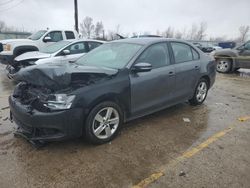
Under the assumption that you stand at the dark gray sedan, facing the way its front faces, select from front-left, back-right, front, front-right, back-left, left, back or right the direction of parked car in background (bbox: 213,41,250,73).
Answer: back

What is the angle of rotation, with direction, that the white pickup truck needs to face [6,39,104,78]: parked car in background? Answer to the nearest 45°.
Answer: approximately 45° to its left

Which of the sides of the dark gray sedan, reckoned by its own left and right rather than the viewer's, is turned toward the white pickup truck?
right

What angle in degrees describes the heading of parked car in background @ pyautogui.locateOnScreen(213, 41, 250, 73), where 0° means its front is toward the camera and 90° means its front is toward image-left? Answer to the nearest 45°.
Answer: approximately 90°

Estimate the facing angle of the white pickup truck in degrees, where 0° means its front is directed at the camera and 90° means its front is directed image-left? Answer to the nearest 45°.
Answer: approximately 45°

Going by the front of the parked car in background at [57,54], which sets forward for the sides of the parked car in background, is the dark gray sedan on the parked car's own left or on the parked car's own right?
on the parked car's own left

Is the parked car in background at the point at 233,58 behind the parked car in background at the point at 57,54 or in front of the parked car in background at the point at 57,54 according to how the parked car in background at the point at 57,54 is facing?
behind

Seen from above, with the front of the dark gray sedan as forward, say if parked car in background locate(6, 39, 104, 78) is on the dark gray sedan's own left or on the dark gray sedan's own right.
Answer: on the dark gray sedan's own right

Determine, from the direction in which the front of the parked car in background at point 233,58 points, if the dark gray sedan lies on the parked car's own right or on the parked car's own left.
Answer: on the parked car's own left
